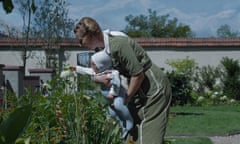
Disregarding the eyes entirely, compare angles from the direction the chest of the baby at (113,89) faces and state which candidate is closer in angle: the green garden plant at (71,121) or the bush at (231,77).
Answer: the green garden plant

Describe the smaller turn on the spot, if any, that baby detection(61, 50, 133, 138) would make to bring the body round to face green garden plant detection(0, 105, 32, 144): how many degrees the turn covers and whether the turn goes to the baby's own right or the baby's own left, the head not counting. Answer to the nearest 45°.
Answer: approximately 90° to the baby's own left

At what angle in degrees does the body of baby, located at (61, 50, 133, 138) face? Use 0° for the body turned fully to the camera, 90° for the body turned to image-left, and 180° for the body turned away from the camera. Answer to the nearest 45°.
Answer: approximately 90°
